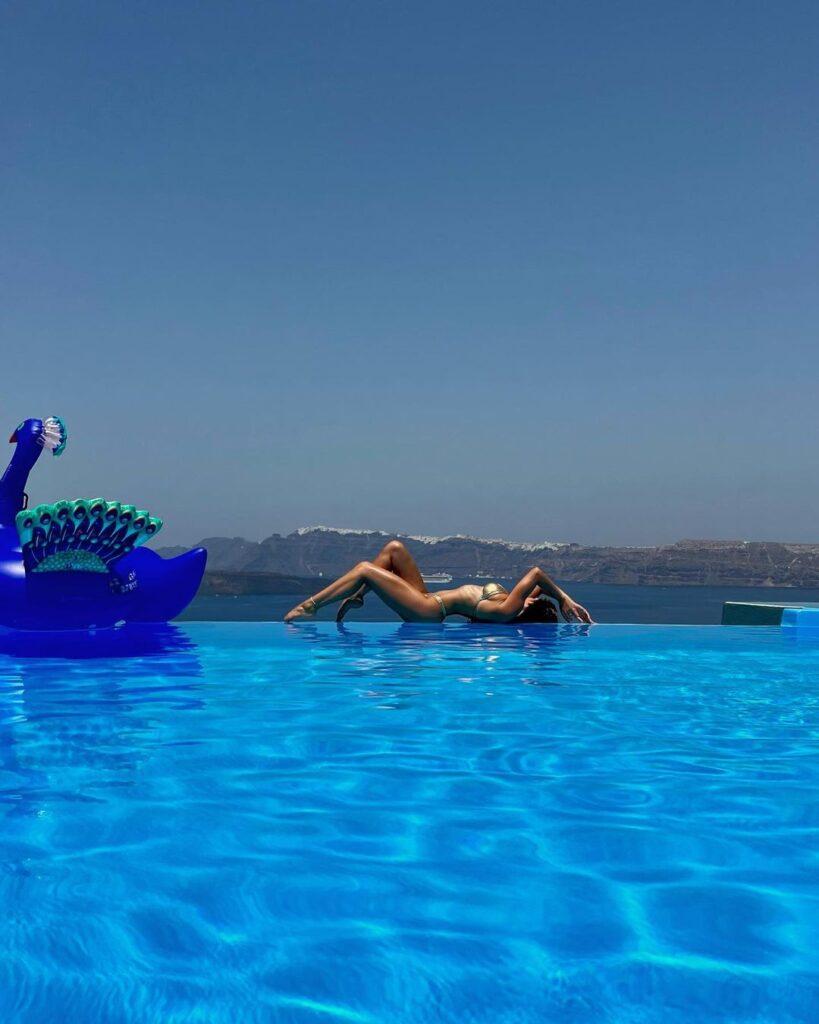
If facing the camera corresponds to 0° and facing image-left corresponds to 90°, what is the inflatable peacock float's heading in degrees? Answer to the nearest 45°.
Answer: approximately 90°

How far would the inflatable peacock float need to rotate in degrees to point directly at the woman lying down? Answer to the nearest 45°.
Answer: approximately 180°
